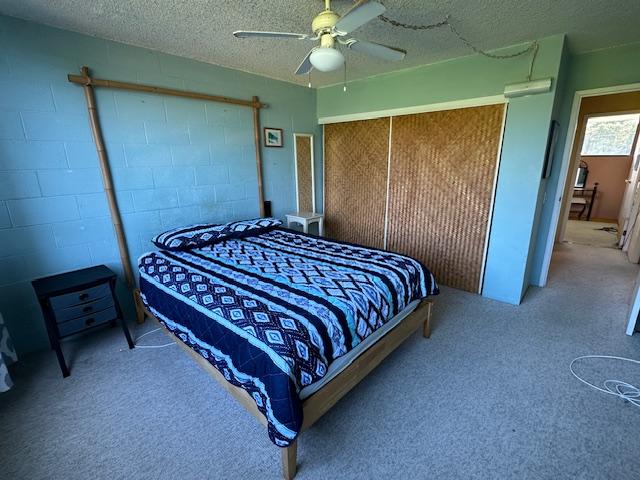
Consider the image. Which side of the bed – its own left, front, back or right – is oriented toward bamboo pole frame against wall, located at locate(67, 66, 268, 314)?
back

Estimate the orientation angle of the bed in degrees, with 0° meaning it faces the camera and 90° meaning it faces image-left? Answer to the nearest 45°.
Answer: approximately 315°

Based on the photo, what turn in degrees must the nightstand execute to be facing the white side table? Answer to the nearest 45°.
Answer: approximately 90° to its left

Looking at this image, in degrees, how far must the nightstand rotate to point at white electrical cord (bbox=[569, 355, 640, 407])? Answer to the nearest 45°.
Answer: approximately 45° to its left

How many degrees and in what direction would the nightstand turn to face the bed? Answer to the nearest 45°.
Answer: approximately 45° to its left

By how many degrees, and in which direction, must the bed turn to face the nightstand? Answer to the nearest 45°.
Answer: approximately 135° to its right

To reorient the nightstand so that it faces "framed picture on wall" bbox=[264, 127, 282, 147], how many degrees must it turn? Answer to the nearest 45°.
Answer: approximately 90° to its left

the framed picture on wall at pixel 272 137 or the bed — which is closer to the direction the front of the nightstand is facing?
the bed
